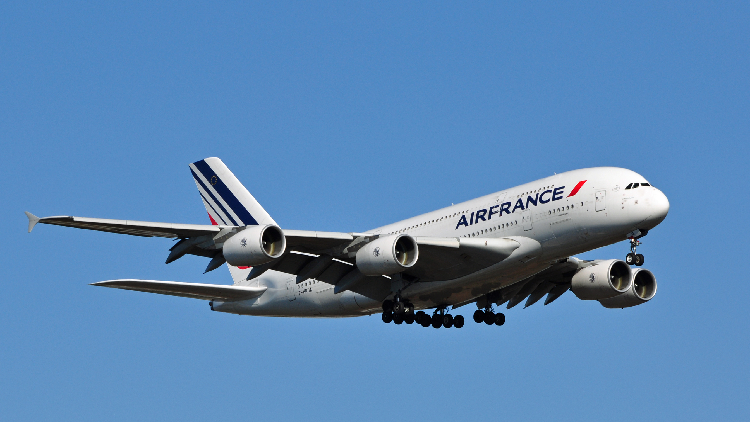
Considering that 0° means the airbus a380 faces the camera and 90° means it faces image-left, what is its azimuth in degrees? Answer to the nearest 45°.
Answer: approximately 315°
